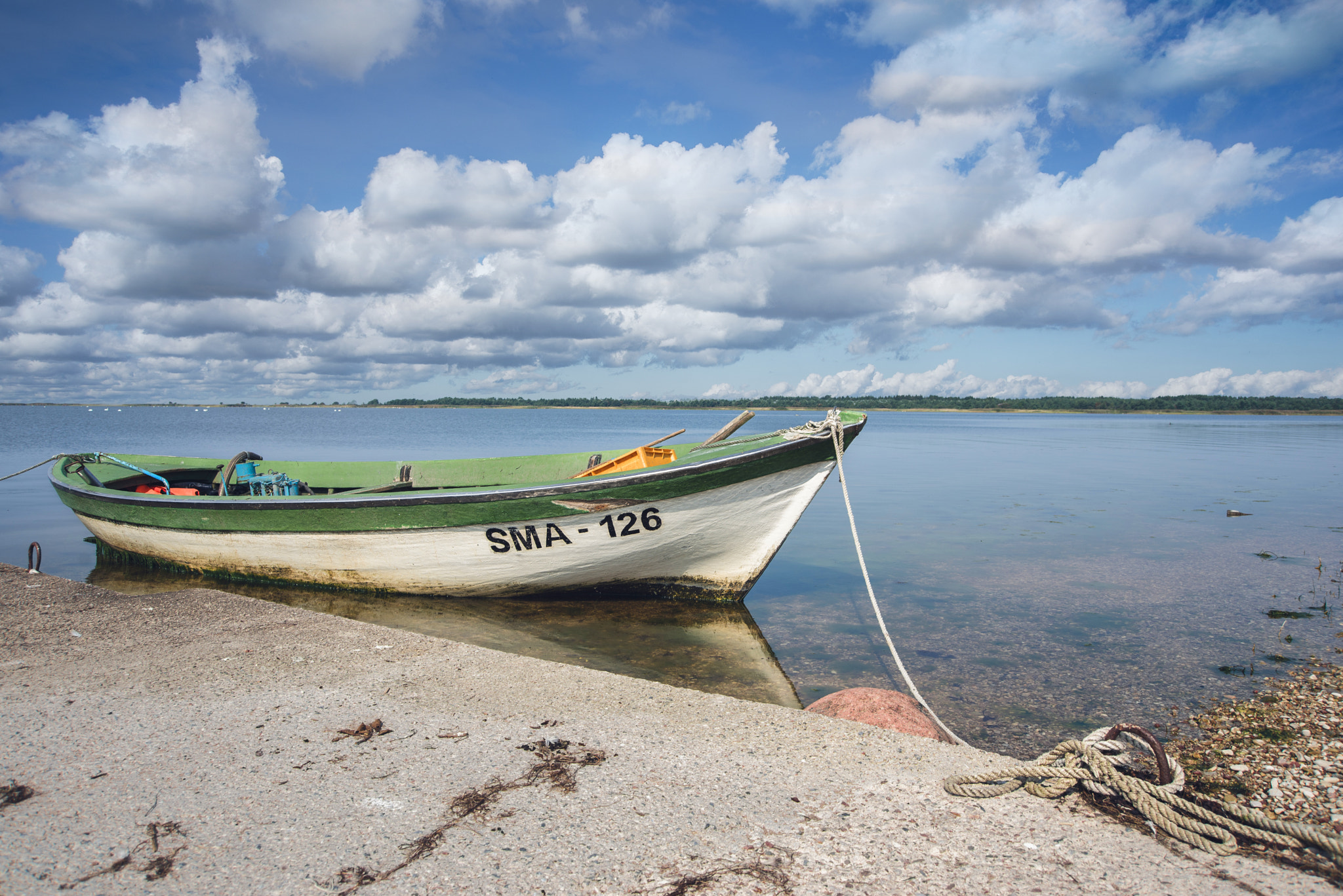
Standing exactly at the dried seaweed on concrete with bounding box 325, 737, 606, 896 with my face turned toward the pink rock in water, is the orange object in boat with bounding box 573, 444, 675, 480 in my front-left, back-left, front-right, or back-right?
front-left

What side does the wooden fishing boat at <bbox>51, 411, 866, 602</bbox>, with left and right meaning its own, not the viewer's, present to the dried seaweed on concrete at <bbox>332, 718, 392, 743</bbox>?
right

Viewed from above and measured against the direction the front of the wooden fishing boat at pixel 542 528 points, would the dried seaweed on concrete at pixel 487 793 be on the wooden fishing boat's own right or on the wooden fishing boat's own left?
on the wooden fishing boat's own right

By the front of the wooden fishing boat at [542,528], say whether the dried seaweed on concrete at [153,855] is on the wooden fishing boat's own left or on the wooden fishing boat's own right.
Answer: on the wooden fishing boat's own right

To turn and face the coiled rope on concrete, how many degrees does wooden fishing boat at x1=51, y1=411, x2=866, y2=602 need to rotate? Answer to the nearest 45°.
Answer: approximately 90° to its right

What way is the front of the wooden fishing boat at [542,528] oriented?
to the viewer's right

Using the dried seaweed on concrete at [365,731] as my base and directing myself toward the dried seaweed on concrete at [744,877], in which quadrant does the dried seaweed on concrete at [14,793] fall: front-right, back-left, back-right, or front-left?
back-right

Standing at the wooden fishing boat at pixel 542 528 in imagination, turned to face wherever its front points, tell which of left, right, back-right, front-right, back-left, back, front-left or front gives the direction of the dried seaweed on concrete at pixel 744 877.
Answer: right

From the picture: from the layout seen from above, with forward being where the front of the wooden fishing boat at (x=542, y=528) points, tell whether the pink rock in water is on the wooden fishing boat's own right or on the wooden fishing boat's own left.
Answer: on the wooden fishing boat's own right

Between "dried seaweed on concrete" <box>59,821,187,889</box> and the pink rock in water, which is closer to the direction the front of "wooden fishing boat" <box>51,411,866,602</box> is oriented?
the pink rock in water
